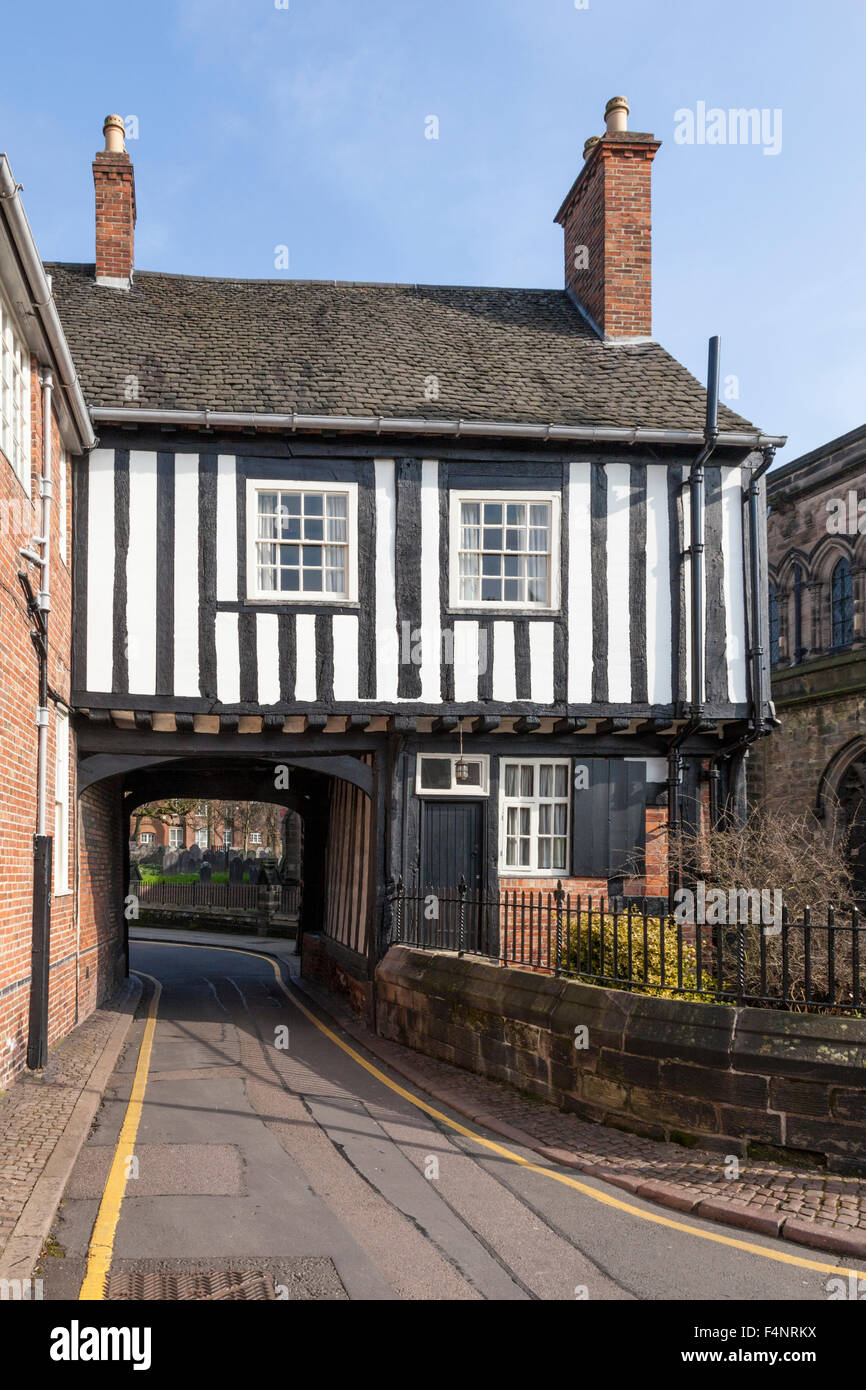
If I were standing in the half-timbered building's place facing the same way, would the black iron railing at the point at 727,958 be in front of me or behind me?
in front

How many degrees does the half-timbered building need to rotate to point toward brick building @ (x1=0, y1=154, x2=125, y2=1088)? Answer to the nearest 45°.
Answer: approximately 45° to its right

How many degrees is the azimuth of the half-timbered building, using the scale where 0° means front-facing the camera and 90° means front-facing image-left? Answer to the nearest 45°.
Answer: approximately 0°
